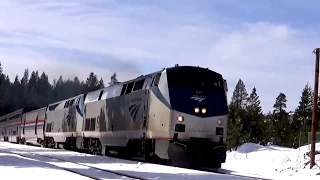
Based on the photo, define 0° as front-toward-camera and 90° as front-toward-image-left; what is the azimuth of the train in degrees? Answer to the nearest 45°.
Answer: approximately 315°
